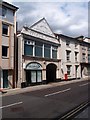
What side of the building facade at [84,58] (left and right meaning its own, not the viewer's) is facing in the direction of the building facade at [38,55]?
right

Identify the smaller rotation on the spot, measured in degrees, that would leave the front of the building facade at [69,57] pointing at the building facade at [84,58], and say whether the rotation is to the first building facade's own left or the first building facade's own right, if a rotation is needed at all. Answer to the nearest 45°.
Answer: approximately 90° to the first building facade's own left

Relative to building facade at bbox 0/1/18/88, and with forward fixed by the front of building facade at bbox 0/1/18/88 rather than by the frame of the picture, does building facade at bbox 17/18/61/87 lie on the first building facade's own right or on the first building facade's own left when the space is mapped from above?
on the first building facade's own left

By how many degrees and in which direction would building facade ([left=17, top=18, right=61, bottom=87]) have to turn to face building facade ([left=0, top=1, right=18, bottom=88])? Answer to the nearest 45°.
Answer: approximately 90° to its right

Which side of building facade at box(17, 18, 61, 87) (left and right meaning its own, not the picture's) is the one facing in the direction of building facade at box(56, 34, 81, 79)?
left

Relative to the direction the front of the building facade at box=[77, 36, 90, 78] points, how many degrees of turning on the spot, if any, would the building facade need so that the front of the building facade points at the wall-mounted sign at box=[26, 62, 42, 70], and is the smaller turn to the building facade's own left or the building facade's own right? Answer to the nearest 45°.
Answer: approximately 45° to the building facade's own right

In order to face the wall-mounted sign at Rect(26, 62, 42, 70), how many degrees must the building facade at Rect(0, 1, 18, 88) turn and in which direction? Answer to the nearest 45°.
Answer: approximately 90° to its left

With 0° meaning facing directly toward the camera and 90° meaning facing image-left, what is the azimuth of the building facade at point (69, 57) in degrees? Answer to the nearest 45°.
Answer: approximately 315°

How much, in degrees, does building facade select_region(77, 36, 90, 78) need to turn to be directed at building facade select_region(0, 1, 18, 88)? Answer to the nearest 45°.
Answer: approximately 45° to its right
